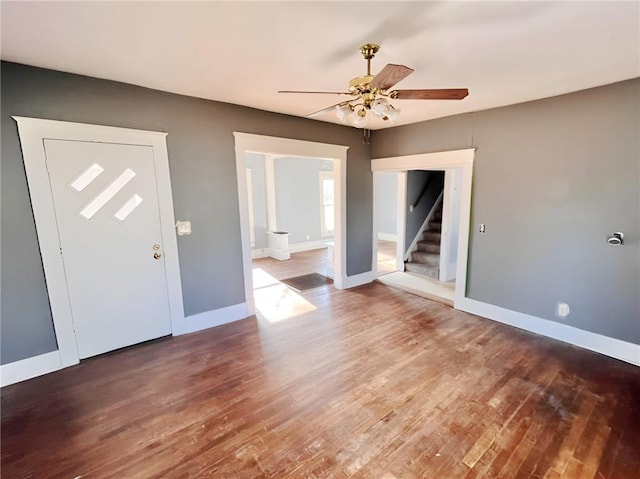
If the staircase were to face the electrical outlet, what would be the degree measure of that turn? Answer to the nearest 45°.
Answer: approximately 90° to its left

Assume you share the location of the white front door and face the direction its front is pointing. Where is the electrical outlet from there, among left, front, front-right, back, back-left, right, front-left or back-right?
front-left

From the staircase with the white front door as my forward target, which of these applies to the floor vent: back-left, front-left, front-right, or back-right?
front-right

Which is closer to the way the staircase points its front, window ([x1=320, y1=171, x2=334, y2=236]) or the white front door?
the white front door

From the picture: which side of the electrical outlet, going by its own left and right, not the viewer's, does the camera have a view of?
front

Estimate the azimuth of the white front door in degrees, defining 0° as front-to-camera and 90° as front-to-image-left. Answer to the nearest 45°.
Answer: approximately 0°

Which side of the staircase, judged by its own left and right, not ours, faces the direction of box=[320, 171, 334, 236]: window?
right

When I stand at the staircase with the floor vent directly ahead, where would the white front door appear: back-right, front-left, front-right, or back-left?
front-left

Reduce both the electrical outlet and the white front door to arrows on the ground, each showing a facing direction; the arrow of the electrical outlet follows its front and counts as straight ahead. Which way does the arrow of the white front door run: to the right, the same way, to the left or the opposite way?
to the left

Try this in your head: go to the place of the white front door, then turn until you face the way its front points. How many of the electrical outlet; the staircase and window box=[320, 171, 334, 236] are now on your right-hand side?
0

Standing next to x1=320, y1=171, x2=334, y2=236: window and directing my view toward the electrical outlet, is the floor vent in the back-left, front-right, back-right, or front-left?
front-right

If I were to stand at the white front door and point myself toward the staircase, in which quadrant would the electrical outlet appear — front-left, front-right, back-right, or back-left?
front-right

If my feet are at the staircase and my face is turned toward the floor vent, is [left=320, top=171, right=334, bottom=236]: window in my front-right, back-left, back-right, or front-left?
front-right

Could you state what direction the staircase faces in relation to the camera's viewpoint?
facing the viewer and to the left of the viewer

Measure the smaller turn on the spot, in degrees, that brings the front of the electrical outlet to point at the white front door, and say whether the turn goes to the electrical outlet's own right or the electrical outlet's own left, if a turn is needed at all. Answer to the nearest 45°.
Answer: approximately 45° to the electrical outlet's own right
